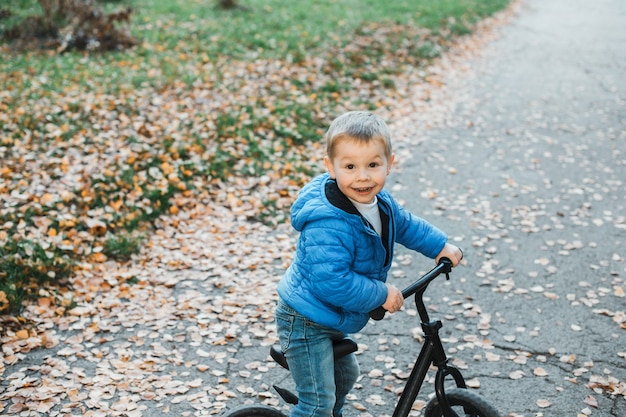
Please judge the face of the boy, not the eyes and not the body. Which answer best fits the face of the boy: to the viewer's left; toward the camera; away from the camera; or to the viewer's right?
toward the camera

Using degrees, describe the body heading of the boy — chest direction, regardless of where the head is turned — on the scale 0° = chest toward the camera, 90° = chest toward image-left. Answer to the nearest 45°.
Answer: approximately 315°
